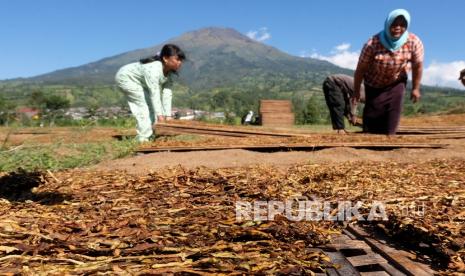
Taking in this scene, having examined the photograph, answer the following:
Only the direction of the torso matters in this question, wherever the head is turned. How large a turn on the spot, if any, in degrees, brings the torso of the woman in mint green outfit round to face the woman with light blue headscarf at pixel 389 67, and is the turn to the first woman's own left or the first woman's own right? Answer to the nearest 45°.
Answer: approximately 45° to the first woman's own right

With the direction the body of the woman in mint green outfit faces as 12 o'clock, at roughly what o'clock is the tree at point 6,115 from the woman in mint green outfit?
The tree is roughly at 8 o'clock from the woman in mint green outfit.

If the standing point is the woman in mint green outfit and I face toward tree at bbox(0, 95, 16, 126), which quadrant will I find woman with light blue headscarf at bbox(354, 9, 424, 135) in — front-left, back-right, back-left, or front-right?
back-right

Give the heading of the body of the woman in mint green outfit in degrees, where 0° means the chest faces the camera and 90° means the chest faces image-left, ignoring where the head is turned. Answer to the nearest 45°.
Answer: approximately 270°

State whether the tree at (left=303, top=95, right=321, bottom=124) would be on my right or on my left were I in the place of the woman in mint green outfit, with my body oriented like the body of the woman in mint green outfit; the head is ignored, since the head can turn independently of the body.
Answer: on my left

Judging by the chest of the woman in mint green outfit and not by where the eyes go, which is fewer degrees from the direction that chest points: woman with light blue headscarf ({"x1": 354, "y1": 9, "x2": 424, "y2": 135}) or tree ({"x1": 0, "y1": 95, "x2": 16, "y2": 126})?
the woman with light blue headscarf
